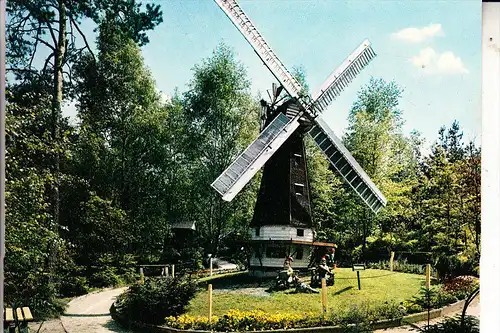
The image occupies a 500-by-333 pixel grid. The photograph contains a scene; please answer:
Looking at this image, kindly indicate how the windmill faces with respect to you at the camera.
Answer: facing the viewer and to the right of the viewer

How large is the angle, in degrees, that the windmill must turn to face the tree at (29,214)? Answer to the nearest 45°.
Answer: approximately 135° to its right

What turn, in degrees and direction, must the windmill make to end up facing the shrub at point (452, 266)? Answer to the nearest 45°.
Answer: approximately 45° to its left

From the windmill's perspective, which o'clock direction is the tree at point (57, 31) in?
The tree is roughly at 4 o'clock from the windmill.

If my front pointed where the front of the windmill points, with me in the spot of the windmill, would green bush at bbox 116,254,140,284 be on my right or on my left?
on my right

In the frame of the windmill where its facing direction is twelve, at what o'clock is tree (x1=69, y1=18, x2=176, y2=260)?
The tree is roughly at 4 o'clock from the windmill.

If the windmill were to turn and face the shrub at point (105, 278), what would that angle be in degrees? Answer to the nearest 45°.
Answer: approximately 135° to its right
